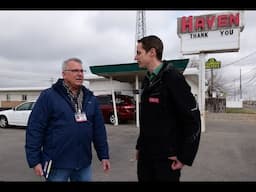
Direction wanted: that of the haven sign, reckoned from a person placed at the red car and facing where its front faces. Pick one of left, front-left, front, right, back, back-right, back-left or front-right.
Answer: back

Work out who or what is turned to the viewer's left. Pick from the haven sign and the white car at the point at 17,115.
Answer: the white car

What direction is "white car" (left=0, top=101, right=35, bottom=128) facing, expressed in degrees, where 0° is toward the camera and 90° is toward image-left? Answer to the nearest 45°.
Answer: approximately 90°

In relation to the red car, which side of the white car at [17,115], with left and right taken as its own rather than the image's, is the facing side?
back

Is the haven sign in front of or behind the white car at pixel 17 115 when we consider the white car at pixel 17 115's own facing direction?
behind

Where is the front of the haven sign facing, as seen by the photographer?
facing the viewer

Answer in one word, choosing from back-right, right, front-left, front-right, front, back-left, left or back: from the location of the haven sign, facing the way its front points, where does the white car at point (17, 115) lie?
right
